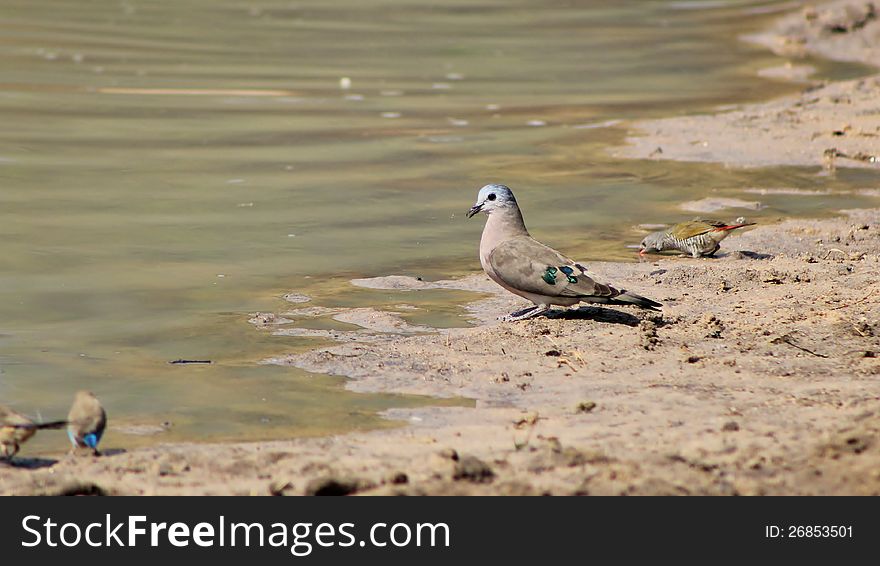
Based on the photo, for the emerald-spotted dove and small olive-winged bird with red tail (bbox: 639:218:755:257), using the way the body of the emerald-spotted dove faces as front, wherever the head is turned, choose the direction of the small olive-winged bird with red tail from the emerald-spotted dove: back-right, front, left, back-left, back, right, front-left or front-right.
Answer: back-right

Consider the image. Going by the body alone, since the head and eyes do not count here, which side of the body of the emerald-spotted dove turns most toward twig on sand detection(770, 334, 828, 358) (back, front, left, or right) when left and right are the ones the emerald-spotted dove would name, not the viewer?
back

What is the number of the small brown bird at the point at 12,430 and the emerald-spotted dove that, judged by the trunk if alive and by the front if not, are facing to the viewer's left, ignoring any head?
2

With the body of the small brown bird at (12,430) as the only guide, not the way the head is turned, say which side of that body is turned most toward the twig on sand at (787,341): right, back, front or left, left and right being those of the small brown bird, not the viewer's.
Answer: back

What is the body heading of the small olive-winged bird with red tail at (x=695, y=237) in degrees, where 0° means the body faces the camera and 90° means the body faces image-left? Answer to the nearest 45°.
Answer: approximately 90°

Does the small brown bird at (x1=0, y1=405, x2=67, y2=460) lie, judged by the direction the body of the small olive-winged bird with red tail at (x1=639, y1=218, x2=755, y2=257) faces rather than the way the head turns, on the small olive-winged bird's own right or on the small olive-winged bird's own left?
on the small olive-winged bird's own left

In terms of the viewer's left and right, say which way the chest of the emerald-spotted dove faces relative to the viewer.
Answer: facing to the left of the viewer

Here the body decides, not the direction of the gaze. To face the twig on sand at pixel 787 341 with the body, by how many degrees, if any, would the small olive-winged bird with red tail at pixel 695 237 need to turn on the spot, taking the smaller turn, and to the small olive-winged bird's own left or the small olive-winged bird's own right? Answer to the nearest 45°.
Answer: approximately 90° to the small olive-winged bird's own left

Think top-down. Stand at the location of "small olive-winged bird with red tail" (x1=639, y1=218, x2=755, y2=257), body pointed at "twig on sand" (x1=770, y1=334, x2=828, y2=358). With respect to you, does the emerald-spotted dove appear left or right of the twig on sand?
right

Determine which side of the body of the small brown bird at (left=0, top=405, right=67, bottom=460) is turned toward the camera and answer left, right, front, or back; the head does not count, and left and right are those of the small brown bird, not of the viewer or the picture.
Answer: left
